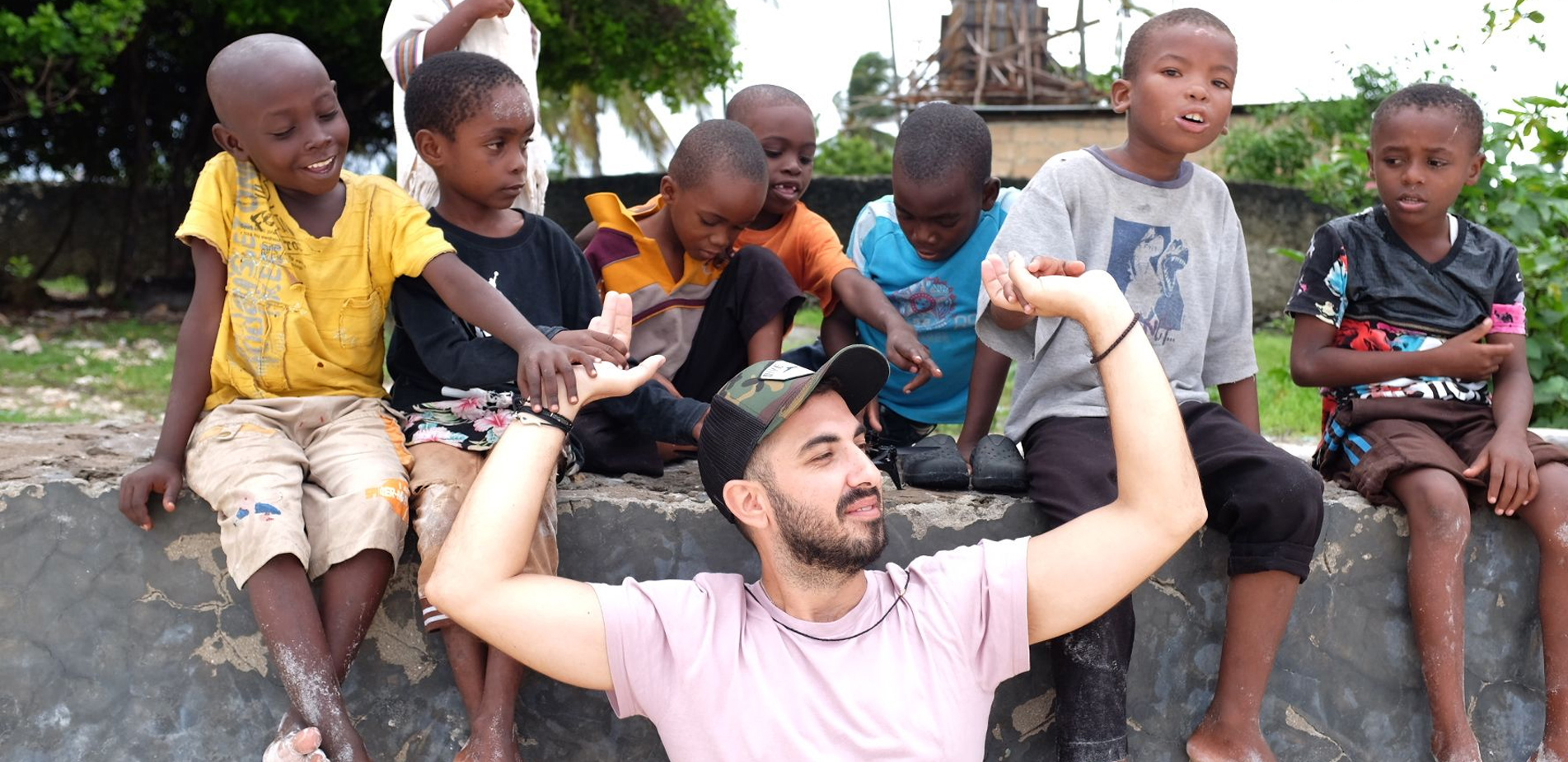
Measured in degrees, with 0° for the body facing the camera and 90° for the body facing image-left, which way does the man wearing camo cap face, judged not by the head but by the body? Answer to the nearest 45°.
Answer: approximately 0°

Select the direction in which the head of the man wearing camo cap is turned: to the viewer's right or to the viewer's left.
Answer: to the viewer's right

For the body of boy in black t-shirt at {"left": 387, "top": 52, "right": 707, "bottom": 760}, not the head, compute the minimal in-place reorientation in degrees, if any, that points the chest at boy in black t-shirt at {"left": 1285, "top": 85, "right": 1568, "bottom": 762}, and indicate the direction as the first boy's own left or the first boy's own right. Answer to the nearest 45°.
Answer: approximately 45° to the first boy's own left

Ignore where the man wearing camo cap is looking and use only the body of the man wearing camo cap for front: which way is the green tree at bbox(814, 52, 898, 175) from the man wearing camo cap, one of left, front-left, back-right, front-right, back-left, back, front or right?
back

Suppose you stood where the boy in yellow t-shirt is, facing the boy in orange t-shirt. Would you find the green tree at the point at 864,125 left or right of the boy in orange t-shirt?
left

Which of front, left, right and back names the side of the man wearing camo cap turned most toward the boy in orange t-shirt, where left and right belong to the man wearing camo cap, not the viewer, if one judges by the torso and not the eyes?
back

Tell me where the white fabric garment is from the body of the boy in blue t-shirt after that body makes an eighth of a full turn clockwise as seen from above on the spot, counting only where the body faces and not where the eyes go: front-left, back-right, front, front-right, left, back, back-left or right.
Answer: front-right

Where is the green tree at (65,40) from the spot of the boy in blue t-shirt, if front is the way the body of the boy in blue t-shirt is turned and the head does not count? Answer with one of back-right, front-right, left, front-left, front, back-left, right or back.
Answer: back-right

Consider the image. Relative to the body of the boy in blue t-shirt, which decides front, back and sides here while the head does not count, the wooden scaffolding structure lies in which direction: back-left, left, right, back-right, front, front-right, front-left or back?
back

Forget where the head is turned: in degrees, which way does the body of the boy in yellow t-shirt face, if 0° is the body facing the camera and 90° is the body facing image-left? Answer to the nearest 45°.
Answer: approximately 0°

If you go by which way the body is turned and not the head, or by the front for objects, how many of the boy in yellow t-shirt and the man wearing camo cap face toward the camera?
2
